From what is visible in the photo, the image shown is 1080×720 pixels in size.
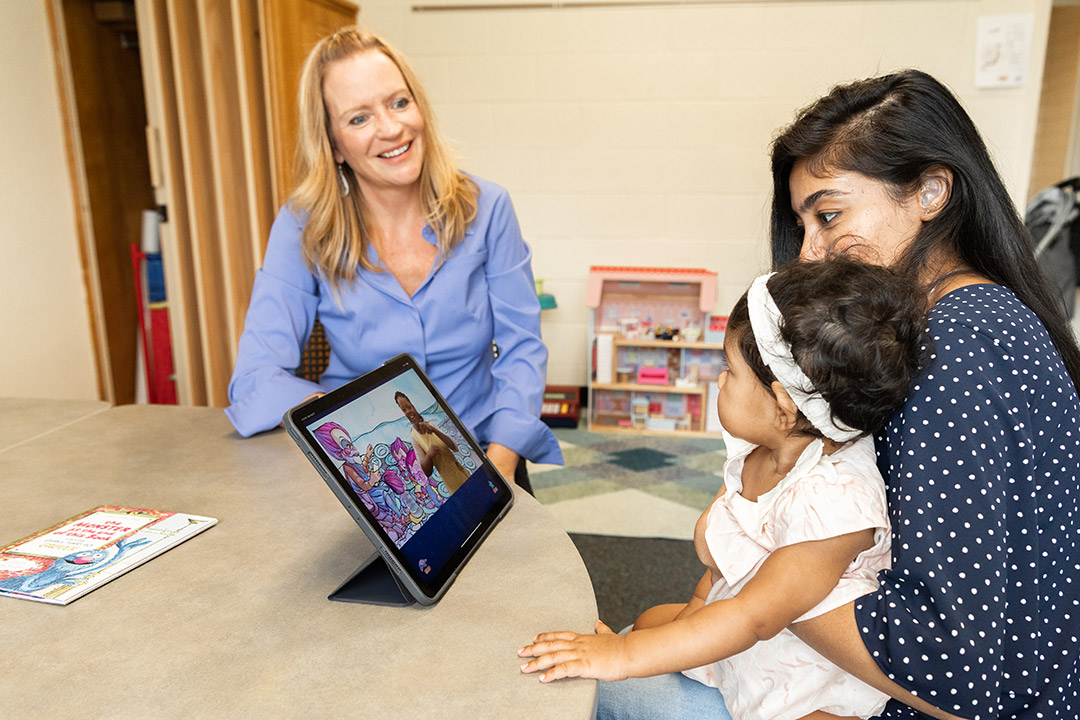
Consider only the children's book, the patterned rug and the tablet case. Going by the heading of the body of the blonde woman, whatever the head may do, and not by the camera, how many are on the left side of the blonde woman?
1

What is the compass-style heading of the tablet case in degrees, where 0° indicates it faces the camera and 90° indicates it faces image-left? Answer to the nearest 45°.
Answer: approximately 315°

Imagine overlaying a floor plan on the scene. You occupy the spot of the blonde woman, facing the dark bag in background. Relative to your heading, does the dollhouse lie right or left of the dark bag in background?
left

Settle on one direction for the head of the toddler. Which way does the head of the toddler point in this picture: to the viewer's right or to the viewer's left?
to the viewer's left

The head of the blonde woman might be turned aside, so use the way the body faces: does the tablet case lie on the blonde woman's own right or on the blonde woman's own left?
on the blonde woman's own right

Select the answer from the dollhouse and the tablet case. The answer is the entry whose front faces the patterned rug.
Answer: the dollhouse

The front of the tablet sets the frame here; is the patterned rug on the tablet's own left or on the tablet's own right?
on the tablet's own left

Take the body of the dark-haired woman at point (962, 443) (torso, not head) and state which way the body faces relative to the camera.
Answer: to the viewer's left

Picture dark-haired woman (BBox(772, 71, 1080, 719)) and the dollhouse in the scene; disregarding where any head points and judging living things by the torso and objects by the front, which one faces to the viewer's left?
the dark-haired woman

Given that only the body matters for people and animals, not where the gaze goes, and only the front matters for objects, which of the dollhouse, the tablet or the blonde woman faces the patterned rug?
the dollhouse

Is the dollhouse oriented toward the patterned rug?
yes

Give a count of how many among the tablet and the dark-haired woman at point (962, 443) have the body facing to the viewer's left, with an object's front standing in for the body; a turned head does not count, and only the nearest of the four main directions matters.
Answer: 1

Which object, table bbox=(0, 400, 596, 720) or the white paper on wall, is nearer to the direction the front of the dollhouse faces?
the table

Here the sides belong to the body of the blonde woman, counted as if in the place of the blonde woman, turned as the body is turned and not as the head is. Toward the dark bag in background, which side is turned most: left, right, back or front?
left

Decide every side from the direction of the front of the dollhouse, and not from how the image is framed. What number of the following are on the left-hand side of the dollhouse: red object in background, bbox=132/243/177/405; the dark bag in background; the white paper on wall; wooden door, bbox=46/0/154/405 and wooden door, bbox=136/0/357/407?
2

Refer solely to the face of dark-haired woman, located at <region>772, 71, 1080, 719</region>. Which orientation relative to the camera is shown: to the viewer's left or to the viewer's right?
to the viewer's left
